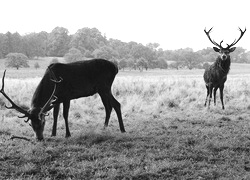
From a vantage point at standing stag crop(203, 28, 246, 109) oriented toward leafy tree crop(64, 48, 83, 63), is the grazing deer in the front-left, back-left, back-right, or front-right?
back-left

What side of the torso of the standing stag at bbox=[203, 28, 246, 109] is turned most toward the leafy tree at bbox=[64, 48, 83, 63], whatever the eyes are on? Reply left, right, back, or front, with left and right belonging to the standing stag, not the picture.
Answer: back

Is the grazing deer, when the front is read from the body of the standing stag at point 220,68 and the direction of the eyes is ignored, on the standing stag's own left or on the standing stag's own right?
on the standing stag's own right

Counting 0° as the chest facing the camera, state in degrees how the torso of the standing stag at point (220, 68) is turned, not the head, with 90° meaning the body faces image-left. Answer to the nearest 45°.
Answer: approximately 315°

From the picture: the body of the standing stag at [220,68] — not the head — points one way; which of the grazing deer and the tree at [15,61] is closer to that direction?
the grazing deer

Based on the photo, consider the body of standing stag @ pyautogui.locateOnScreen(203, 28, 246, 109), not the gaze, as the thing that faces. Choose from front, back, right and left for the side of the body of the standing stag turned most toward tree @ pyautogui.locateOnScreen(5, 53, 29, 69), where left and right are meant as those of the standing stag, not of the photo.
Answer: back

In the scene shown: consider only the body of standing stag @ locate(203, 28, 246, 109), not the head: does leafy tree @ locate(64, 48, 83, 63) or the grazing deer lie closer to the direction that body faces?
the grazing deer
